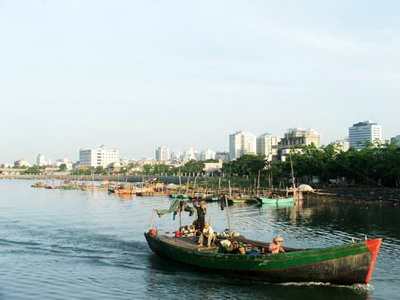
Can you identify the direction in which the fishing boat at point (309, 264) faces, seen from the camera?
facing the viewer and to the right of the viewer
